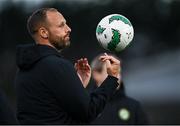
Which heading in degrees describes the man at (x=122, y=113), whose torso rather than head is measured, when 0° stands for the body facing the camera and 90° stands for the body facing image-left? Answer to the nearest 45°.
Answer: approximately 45°
